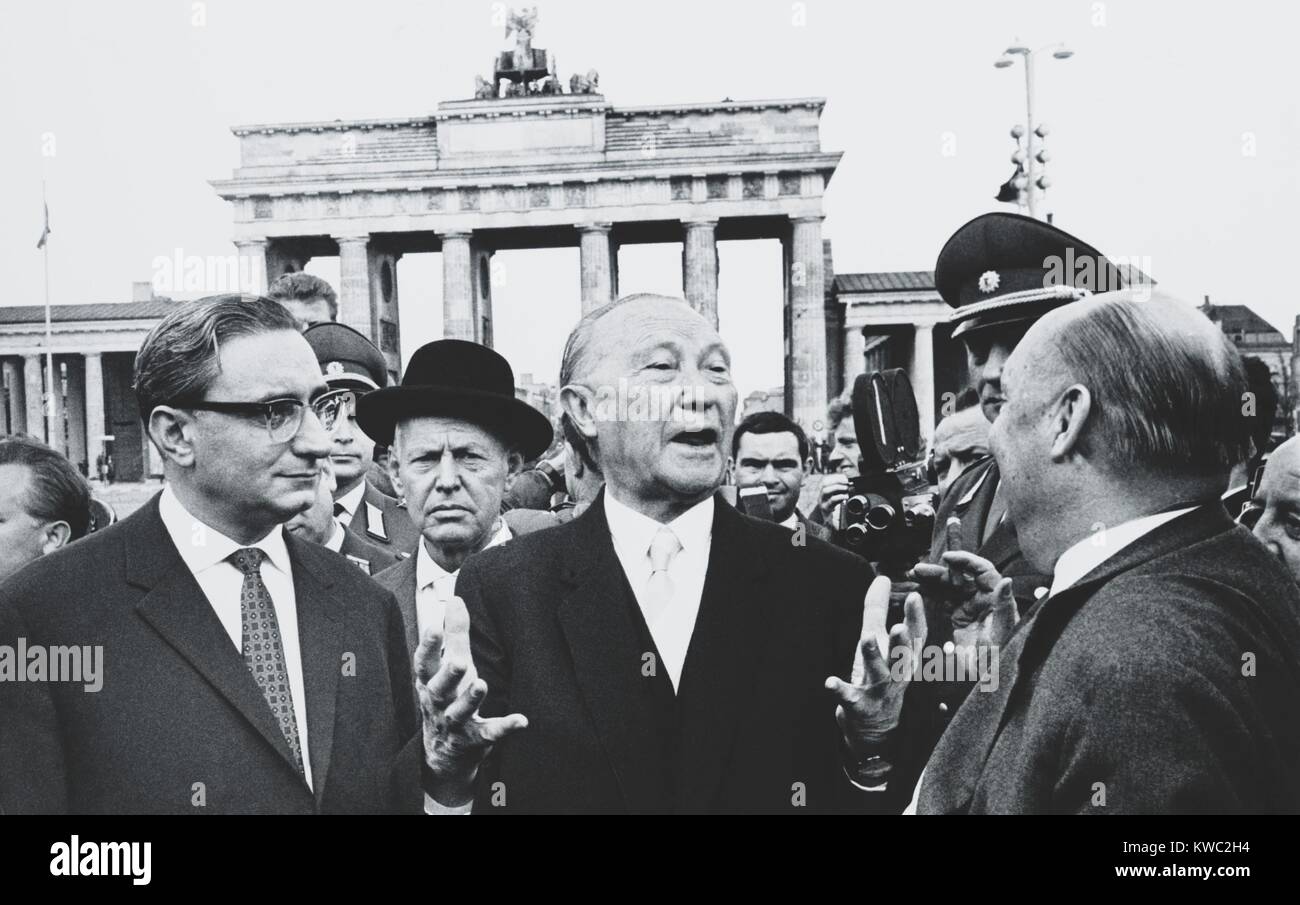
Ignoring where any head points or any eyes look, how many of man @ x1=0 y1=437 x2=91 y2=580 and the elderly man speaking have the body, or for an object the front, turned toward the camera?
1

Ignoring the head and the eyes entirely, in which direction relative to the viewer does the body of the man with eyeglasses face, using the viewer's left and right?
facing the viewer and to the right of the viewer

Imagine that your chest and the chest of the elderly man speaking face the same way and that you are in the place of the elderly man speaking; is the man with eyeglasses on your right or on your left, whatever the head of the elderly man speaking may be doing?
on your right

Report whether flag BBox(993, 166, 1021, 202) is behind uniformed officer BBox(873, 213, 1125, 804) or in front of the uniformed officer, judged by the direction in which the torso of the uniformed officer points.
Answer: behind

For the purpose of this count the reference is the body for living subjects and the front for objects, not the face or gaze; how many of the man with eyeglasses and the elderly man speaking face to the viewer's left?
0

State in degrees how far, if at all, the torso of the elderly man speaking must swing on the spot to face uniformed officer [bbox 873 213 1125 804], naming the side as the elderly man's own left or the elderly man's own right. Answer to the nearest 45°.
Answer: approximately 135° to the elderly man's own left

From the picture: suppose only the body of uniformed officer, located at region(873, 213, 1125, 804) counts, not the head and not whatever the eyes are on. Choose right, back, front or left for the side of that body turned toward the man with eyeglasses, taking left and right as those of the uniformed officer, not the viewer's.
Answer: front

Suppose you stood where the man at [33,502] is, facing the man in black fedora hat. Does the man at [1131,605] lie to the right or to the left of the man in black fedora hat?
right

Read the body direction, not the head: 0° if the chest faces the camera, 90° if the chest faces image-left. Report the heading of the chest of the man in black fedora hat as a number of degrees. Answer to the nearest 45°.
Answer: approximately 0°

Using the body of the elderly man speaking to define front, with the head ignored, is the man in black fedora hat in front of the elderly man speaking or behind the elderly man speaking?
behind

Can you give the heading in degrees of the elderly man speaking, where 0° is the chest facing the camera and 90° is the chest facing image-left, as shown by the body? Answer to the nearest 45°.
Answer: approximately 0°
